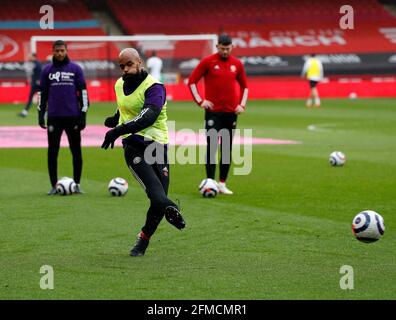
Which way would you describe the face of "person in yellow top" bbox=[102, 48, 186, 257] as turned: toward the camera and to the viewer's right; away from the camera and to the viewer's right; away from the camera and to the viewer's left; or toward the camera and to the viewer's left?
toward the camera and to the viewer's left

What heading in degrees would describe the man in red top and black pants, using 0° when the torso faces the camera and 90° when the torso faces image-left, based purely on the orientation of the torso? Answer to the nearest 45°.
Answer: approximately 0°

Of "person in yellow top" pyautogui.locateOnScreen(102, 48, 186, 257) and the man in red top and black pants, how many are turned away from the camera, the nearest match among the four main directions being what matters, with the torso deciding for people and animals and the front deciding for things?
0

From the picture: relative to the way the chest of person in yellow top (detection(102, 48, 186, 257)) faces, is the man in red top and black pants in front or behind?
behind

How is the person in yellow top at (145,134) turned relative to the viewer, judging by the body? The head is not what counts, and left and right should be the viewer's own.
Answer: facing the viewer and to the left of the viewer

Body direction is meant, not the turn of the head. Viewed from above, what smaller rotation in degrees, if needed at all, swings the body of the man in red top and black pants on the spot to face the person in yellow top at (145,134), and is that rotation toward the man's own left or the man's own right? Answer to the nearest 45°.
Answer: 0° — they already face them
